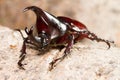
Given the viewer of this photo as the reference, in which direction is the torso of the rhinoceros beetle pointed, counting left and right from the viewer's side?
facing the viewer and to the left of the viewer
